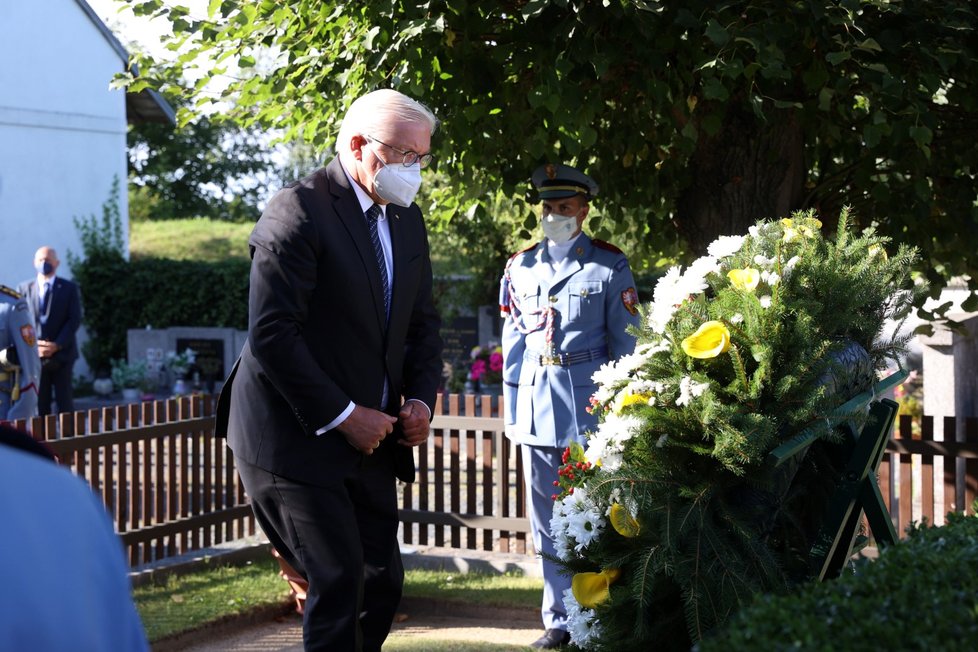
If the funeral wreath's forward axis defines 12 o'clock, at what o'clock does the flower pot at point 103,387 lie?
The flower pot is roughly at 2 o'clock from the funeral wreath.

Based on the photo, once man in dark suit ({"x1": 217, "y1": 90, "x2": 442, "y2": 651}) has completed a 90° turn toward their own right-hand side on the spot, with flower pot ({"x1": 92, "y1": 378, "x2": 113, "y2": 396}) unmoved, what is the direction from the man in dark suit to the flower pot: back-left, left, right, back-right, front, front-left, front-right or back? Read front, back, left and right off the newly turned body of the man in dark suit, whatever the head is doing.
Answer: back-right

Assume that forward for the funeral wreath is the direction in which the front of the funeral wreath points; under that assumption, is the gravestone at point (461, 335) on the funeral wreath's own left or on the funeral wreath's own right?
on the funeral wreath's own right

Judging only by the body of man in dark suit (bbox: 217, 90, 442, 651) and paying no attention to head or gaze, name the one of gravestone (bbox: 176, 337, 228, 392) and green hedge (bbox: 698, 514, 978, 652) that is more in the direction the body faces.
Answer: the green hedge

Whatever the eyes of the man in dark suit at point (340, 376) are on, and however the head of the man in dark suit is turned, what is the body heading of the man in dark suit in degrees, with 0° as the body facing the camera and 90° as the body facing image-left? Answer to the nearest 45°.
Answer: approximately 315°

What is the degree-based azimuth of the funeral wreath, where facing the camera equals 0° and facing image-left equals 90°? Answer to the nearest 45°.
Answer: approximately 90°

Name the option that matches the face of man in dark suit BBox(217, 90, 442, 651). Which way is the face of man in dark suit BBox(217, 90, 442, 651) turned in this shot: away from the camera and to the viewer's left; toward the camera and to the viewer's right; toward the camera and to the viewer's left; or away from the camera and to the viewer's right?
toward the camera and to the viewer's right

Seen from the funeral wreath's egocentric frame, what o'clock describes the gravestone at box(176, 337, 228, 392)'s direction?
The gravestone is roughly at 2 o'clock from the funeral wreath.

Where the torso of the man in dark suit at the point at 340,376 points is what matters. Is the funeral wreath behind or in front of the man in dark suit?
in front

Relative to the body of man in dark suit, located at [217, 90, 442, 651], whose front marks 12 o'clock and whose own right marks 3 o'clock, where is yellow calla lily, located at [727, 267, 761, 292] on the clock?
The yellow calla lily is roughly at 11 o'clock from the man in dark suit.
